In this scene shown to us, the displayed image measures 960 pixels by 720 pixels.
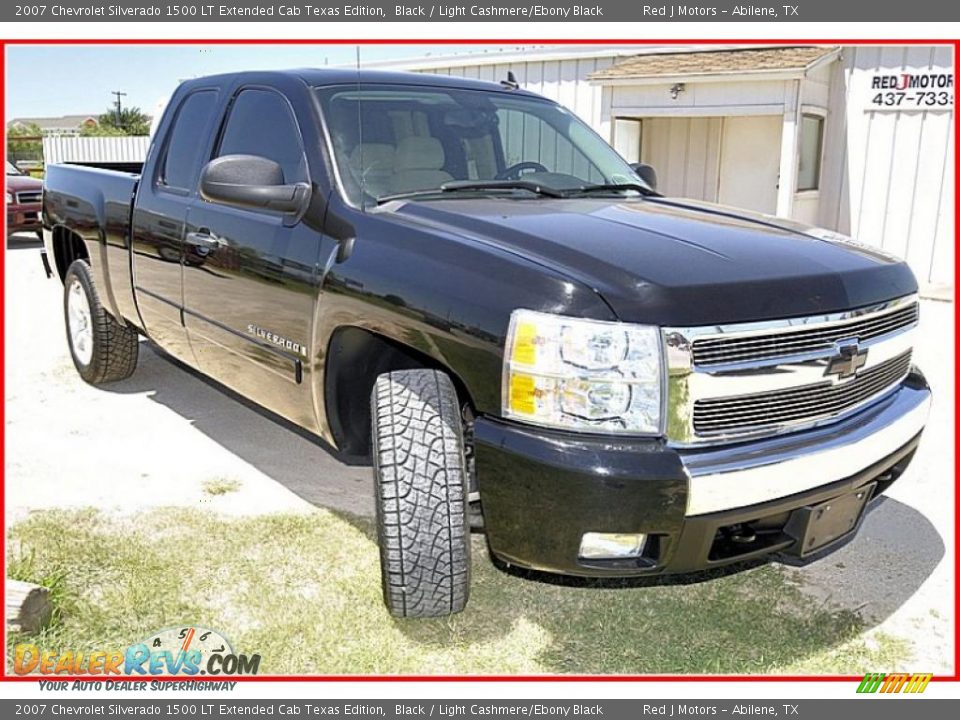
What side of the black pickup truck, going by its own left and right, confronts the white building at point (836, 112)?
left

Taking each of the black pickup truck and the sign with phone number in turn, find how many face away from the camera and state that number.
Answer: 0

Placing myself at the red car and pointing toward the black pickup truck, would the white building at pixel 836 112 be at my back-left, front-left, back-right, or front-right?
front-left

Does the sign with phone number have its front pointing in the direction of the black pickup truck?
yes

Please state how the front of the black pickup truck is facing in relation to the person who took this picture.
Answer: facing the viewer and to the right of the viewer

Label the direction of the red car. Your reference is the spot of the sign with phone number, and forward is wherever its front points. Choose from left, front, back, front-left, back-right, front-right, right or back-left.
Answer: right

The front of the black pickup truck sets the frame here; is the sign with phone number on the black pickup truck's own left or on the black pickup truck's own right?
on the black pickup truck's own left

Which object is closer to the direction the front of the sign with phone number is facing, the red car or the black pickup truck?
the black pickup truck

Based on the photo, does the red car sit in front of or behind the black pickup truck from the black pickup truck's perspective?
behind

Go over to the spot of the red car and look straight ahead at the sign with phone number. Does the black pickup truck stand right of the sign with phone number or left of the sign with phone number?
right

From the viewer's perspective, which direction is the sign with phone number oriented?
toward the camera
